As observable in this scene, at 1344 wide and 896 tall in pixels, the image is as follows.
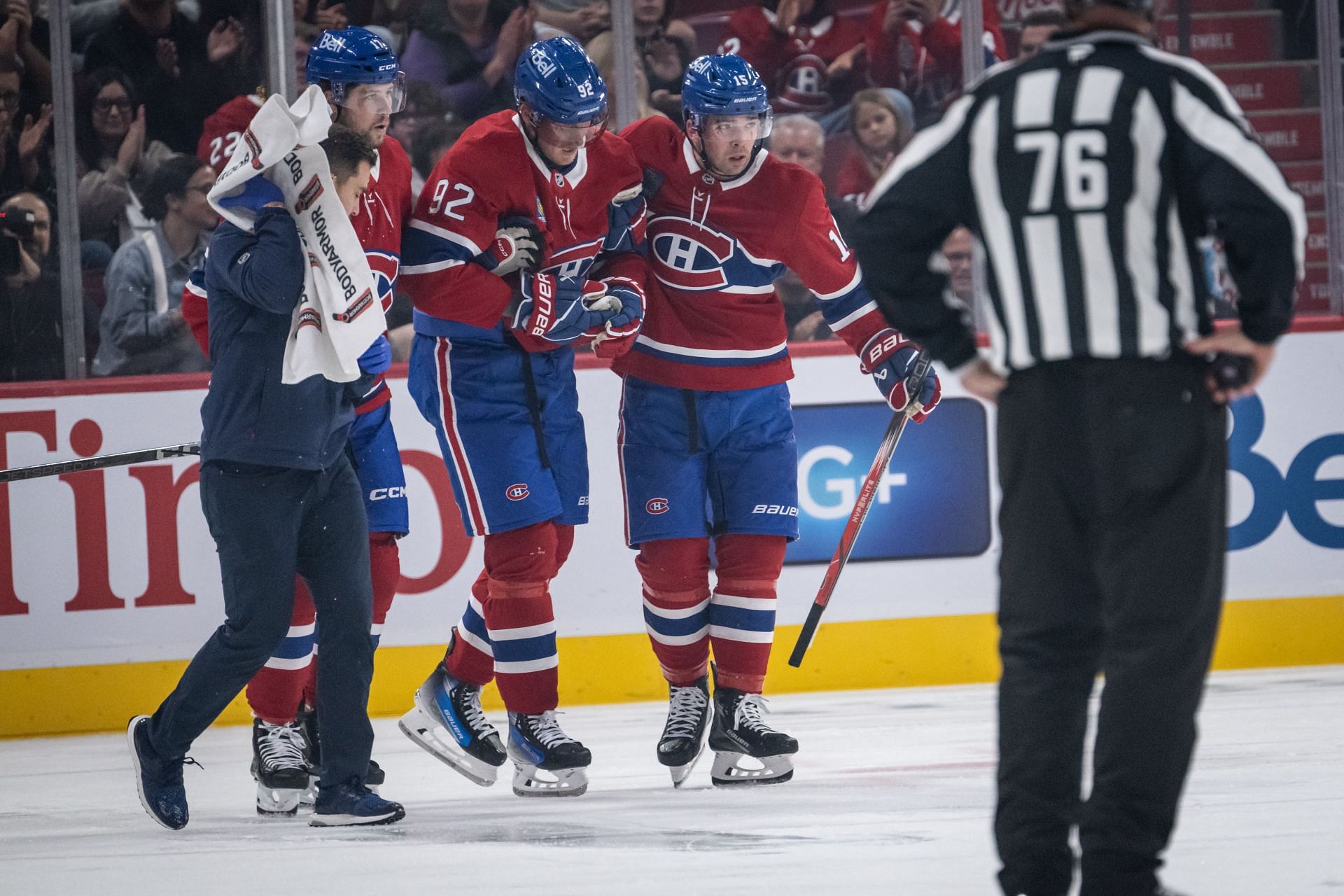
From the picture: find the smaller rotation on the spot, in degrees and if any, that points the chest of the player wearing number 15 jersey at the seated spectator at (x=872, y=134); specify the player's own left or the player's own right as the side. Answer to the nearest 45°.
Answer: approximately 180°

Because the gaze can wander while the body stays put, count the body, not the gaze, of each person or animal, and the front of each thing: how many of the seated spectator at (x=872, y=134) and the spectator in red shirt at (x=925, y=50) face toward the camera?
2

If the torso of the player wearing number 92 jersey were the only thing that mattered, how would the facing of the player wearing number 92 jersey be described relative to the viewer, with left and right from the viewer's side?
facing the viewer and to the right of the viewer

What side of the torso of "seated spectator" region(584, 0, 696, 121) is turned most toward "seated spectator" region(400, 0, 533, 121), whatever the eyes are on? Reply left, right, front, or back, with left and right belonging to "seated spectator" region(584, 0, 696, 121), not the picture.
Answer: right

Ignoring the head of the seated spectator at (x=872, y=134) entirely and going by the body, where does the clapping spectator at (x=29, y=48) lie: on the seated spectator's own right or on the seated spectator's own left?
on the seated spectator's own right
